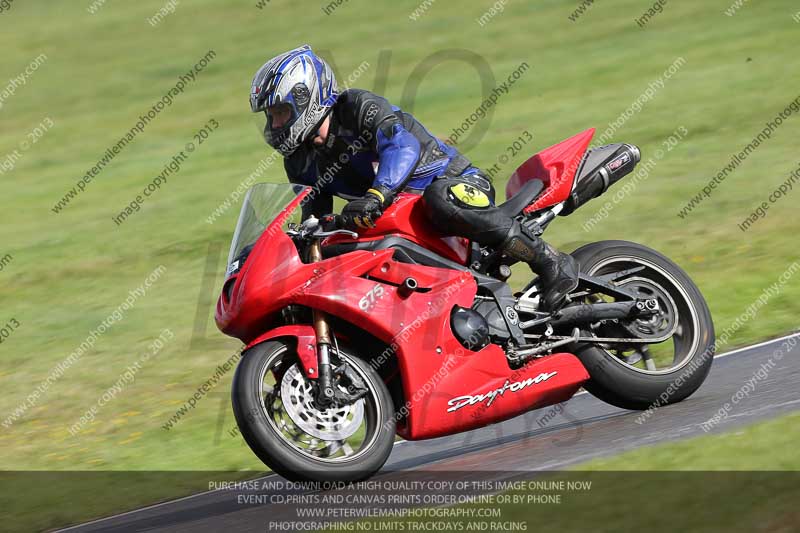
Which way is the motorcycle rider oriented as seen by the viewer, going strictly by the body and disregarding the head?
to the viewer's left
